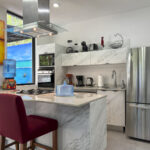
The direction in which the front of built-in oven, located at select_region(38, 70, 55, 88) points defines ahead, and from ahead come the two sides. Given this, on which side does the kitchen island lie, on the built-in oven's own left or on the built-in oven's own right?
on the built-in oven's own left

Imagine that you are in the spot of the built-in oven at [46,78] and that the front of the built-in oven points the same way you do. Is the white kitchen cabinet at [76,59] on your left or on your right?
on your left

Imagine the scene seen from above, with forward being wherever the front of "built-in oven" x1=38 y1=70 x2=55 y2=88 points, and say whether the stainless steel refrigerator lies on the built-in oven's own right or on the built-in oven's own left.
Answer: on the built-in oven's own left

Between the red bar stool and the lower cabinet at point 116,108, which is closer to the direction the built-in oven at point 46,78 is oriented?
the red bar stool

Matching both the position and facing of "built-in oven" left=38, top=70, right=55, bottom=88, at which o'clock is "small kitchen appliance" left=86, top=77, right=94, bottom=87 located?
The small kitchen appliance is roughly at 8 o'clock from the built-in oven.

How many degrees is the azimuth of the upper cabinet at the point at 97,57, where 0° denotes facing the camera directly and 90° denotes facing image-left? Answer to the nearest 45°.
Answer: approximately 45°

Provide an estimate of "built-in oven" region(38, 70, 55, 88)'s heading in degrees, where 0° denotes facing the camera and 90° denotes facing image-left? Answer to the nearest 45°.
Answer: approximately 45°
